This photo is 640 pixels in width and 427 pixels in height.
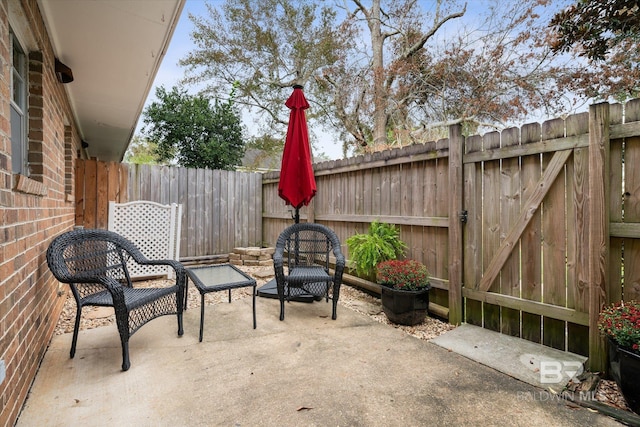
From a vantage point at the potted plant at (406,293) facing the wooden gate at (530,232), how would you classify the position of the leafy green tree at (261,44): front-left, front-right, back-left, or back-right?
back-left

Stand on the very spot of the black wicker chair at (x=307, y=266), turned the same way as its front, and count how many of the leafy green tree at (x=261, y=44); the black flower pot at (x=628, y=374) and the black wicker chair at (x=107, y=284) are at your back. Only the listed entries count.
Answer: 1

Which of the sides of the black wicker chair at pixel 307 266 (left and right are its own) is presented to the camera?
front

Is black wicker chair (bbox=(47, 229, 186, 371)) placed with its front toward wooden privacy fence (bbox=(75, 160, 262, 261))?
no

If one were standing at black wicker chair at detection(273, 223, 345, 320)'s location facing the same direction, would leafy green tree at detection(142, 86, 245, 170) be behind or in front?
behind

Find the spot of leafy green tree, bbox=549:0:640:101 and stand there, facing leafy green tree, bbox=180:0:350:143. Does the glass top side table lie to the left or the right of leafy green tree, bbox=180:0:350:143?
left

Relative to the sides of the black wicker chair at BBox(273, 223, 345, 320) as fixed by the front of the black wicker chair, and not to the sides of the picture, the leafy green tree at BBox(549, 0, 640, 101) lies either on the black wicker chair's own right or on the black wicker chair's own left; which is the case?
on the black wicker chair's own left

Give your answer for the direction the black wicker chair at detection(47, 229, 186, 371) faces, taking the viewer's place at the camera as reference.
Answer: facing the viewer and to the right of the viewer

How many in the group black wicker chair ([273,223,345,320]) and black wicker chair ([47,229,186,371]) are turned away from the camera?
0

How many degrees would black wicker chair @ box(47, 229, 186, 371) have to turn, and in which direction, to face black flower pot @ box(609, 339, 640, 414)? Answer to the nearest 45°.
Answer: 0° — it already faces it

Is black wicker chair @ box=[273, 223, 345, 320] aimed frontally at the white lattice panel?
no

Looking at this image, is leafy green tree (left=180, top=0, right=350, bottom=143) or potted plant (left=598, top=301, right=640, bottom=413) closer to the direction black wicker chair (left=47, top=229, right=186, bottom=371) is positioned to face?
the potted plant
